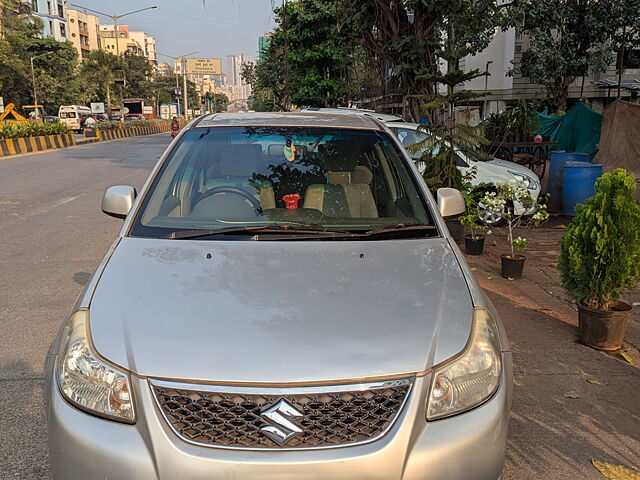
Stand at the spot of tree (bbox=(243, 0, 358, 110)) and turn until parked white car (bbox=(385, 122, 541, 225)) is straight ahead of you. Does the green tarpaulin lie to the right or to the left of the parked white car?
left

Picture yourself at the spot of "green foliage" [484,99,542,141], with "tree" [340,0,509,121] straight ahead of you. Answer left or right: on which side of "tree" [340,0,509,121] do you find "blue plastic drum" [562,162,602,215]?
left

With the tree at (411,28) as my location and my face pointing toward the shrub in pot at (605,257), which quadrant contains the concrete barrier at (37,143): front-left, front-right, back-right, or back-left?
back-right

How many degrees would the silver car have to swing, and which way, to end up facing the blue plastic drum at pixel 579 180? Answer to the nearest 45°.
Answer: approximately 135° to its left

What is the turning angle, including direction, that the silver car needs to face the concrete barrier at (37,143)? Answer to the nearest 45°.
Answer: approximately 180°

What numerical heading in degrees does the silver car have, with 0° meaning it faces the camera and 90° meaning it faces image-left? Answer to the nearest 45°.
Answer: approximately 0°

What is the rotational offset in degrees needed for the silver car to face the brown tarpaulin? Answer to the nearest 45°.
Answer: approximately 135° to its left

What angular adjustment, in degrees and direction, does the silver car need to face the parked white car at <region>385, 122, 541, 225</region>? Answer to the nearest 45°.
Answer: approximately 135° to its left

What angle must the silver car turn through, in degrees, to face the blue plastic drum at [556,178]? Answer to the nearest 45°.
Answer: approximately 135° to its left

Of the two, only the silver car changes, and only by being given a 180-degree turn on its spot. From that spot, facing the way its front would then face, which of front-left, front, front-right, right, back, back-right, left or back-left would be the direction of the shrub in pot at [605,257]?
front-right
